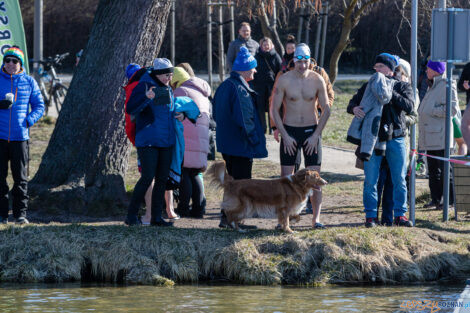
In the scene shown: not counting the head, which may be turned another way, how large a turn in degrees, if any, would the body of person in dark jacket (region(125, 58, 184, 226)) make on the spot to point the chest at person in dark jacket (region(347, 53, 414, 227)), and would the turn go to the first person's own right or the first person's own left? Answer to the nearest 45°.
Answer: approximately 45° to the first person's own left

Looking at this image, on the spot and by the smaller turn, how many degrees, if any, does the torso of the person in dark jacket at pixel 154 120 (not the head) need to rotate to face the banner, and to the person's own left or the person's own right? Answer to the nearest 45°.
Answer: approximately 180°

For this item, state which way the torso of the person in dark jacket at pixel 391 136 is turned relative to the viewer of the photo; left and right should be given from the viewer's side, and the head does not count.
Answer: facing the viewer and to the left of the viewer

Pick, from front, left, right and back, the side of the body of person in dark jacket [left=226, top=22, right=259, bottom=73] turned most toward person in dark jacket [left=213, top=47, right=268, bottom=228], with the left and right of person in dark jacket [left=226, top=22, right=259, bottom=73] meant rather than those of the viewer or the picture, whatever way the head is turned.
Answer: front

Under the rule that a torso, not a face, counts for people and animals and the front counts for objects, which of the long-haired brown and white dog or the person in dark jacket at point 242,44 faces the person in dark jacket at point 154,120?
the person in dark jacket at point 242,44

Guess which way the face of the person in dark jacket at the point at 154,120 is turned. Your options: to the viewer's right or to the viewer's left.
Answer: to the viewer's right

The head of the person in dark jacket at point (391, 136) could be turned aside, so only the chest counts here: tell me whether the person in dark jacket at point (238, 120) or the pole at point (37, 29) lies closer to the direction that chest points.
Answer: the person in dark jacket

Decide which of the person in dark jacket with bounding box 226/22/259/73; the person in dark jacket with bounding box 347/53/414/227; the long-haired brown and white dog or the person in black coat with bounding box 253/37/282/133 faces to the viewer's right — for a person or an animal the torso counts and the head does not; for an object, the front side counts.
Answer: the long-haired brown and white dog

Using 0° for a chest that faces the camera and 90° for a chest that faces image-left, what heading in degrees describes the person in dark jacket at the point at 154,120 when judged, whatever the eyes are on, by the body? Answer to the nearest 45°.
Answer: approximately 315°

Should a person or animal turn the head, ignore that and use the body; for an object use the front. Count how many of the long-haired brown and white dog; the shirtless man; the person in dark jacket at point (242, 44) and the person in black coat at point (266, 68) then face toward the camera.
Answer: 3

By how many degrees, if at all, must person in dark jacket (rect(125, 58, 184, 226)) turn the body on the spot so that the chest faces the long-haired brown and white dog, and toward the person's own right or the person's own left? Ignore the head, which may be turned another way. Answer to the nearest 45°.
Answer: approximately 45° to the person's own left
